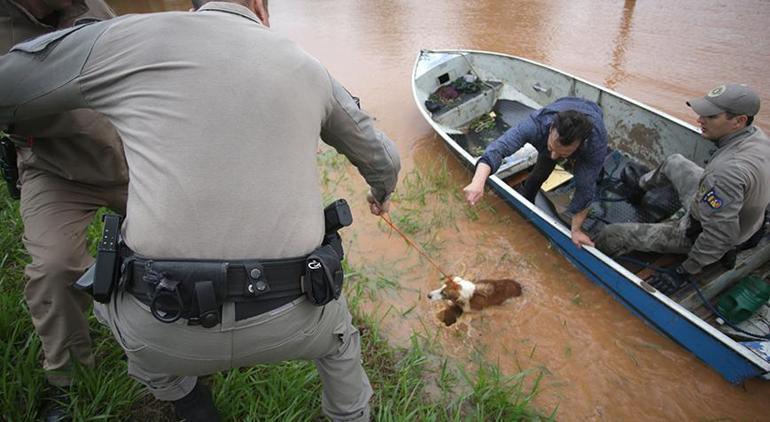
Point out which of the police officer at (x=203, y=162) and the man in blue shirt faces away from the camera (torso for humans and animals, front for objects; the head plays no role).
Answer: the police officer

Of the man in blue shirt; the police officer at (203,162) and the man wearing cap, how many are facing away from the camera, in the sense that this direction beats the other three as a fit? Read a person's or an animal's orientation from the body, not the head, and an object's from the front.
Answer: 1

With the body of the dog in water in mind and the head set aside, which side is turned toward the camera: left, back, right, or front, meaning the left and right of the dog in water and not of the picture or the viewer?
left

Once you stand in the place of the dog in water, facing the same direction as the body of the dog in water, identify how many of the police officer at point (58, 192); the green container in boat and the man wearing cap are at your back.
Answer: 2

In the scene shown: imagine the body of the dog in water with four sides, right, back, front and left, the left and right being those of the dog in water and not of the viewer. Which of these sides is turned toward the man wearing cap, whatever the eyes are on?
back

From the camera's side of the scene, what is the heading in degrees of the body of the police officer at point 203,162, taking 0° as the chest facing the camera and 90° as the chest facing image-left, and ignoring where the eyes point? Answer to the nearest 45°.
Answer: approximately 180°

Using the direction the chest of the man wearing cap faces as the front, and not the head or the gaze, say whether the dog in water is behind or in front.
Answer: in front

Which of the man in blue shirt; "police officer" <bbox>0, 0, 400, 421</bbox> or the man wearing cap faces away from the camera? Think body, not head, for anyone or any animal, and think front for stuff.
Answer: the police officer

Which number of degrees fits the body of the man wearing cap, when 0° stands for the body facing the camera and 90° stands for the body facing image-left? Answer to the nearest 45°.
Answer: approximately 90°

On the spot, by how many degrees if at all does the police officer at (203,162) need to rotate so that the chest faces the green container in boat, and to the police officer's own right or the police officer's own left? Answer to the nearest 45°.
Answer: approximately 90° to the police officer's own right

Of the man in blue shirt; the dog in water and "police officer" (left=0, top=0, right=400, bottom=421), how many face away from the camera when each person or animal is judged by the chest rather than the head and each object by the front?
1

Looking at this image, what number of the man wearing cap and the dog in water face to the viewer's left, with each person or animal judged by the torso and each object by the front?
2

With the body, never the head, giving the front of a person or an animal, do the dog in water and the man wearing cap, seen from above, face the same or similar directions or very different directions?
same or similar directions

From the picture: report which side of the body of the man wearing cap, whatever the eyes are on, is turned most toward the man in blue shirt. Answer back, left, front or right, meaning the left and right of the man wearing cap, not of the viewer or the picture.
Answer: front

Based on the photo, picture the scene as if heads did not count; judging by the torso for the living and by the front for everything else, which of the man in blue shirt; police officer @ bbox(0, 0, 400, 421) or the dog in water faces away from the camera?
the police officer

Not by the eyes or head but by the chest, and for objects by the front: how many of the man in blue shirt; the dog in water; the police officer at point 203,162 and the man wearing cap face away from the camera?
1

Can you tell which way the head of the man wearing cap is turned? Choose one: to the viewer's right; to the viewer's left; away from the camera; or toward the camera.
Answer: to the viewer's left
